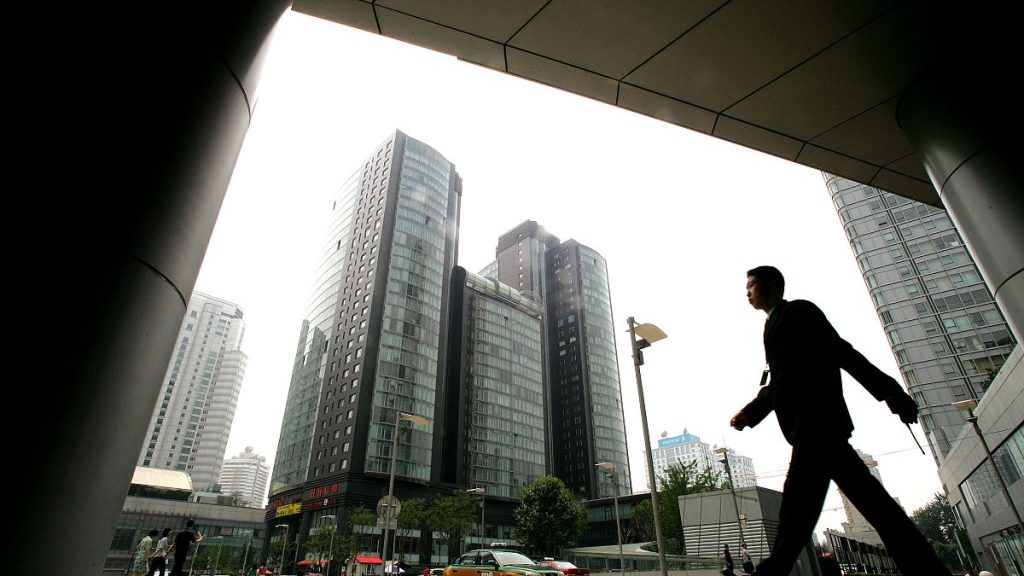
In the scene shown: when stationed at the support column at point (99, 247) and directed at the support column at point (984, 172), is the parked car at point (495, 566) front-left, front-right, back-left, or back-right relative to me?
front-left

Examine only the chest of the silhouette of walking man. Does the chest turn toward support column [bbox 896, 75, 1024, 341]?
no

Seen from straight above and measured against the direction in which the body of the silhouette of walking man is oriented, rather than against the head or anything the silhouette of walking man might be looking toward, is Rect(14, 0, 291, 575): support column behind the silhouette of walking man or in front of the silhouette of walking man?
in front

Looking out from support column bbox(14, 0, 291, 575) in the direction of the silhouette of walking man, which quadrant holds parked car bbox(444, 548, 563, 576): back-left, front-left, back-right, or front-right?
front-left

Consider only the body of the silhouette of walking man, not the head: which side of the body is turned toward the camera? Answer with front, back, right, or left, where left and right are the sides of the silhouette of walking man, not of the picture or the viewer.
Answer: left

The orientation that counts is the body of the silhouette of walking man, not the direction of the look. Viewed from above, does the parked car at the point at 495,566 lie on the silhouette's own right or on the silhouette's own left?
on the silhouette's own right

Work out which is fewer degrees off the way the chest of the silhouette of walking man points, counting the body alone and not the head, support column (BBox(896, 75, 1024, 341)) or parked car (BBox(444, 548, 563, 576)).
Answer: the parked car
